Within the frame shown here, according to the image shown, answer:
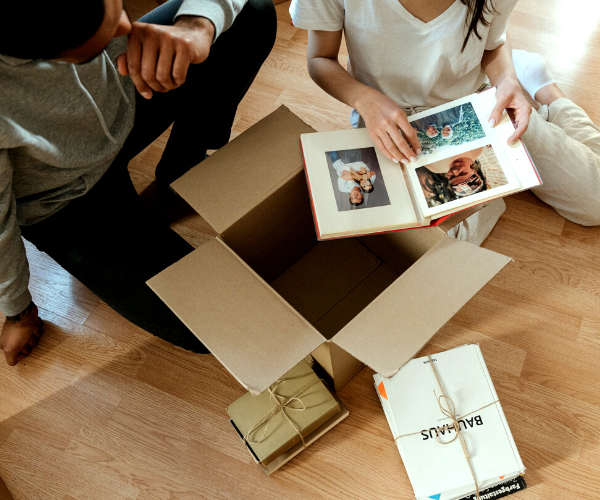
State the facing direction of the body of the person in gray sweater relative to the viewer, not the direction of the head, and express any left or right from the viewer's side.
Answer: facing the viewer and to the right of the viewer
